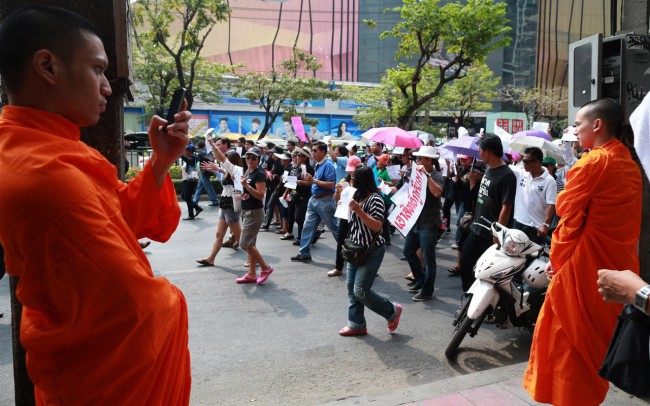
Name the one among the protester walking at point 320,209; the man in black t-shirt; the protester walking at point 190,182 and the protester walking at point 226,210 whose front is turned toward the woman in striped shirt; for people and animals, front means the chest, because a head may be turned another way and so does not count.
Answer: the man in black t-shirt

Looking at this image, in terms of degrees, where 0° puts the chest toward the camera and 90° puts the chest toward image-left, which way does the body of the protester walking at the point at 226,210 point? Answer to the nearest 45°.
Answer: approximately 90°

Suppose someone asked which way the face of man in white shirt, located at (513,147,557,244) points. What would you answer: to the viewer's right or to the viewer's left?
to the viewer's left

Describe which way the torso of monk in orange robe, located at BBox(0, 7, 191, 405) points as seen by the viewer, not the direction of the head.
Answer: to the viewer's right

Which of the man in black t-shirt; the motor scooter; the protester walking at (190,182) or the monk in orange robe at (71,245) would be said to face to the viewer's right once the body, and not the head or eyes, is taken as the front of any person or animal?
the monk in orange robe

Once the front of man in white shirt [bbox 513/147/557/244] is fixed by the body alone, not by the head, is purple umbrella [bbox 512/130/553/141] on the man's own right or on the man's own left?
on the man's own right

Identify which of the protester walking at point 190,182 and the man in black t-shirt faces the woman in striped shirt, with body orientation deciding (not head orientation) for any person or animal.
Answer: the man in black t-shirt

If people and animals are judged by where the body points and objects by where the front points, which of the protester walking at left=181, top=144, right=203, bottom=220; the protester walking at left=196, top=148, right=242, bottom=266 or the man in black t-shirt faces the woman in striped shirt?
the man in black t-shirt

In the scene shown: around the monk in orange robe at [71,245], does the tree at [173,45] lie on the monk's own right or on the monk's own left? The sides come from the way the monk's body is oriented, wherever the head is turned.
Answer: on the monk's own left
